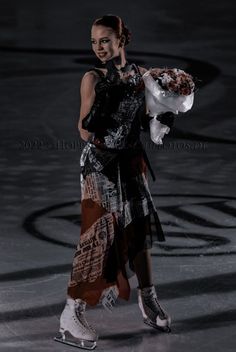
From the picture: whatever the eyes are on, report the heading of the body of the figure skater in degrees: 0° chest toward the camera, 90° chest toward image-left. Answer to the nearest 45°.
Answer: approximately 315°
